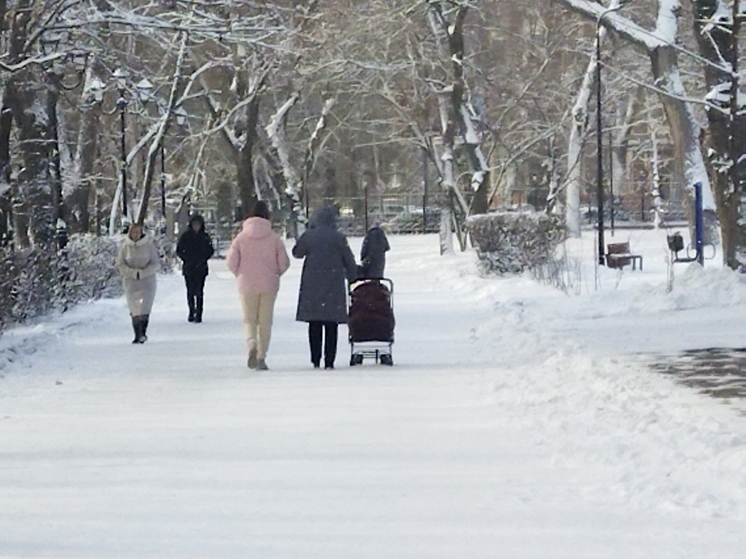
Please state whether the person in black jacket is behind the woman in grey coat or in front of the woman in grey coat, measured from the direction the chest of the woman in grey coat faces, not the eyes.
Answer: in front

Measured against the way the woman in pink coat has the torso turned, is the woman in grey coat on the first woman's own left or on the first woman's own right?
on the first woman's own right

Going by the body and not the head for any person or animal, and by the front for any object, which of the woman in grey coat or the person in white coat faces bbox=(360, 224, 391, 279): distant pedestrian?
the woman in grey coat

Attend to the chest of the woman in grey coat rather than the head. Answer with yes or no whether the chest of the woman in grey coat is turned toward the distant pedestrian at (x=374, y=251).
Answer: yes

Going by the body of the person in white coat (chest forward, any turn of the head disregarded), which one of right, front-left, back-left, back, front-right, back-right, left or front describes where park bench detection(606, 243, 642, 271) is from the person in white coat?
back-left

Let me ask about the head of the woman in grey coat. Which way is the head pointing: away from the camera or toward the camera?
away from the camera

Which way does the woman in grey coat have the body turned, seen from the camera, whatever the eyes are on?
away from the camera

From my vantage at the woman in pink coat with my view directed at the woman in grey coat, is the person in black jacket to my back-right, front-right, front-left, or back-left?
back-left

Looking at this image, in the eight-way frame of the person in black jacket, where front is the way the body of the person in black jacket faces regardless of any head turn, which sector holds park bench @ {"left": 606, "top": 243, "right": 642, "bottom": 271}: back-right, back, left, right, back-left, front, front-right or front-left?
back-left

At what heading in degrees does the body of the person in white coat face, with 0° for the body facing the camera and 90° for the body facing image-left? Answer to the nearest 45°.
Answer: approximately 0°

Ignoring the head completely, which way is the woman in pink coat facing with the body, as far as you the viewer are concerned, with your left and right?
facing away from the viewer

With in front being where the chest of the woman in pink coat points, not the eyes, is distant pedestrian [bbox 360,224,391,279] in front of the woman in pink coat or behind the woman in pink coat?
in front

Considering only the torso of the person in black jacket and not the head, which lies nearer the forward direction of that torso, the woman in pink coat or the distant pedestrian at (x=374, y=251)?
the woman in pink coat

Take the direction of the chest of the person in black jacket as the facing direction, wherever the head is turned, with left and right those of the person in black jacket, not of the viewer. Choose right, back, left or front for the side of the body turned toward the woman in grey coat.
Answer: front

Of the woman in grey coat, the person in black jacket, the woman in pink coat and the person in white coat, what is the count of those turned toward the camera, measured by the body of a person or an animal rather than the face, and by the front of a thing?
2
